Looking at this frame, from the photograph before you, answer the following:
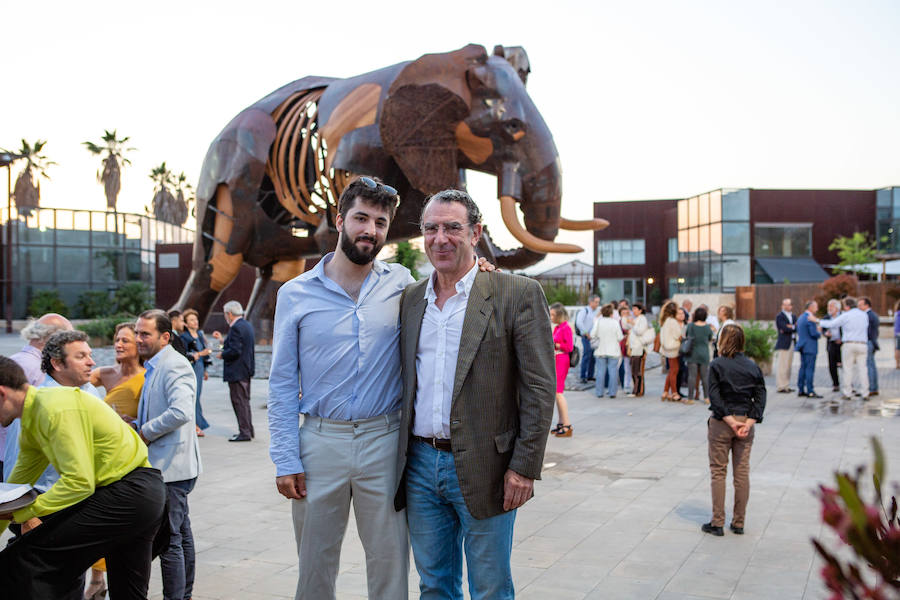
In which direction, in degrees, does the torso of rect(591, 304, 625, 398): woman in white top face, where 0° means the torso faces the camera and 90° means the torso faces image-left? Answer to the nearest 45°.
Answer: approximately 180°

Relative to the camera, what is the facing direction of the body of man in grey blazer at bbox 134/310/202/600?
to the viewer's left

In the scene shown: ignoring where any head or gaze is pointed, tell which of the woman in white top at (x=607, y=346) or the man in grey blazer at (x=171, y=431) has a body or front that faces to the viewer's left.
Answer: the man in grey blazer

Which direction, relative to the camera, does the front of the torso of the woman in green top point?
away from the camera

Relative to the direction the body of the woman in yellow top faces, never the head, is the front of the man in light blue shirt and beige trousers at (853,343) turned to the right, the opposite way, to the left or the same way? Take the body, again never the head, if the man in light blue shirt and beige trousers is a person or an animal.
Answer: the opposite way

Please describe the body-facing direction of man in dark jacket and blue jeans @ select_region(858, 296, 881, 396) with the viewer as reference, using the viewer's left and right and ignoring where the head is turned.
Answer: facing to the left of the viewer

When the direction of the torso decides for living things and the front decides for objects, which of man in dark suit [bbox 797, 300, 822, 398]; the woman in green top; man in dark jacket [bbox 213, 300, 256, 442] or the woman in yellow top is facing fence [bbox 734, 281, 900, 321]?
the woman in green top

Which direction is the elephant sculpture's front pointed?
to the viewer's right

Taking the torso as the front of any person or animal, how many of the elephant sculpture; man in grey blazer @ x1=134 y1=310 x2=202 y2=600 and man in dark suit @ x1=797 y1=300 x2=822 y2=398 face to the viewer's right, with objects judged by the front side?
2

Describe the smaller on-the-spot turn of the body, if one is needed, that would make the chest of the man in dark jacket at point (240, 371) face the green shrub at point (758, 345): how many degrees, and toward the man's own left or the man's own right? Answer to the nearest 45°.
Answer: approximately 180°

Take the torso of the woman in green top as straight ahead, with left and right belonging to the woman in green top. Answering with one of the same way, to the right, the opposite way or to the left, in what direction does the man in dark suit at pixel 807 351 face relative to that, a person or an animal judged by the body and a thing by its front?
to the right

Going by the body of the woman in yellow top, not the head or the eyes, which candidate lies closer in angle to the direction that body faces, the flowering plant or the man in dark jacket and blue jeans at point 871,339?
the flowering plant

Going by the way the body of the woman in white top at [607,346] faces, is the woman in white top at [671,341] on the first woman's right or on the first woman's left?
on the first woman's right
